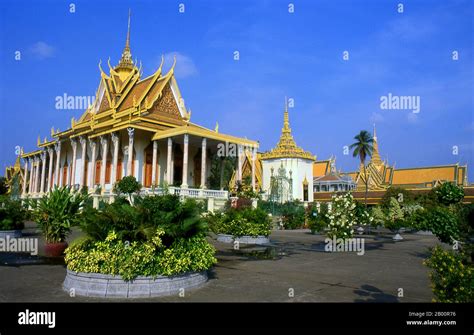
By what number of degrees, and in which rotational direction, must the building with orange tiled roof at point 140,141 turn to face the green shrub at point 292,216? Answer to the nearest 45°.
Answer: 0° — it already faces it

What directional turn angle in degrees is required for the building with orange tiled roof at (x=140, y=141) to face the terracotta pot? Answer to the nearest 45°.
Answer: approximately 45° to its right

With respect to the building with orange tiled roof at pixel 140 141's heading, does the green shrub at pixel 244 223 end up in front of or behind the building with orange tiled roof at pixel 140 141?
in front

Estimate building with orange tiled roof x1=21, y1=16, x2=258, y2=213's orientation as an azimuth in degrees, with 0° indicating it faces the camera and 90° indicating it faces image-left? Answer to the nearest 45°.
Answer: approximately 315°

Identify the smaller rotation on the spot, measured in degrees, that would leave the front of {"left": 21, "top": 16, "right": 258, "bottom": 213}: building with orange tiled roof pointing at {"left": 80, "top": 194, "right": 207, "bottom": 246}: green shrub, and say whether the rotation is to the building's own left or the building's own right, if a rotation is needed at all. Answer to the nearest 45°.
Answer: approximately 45° to the building's own right

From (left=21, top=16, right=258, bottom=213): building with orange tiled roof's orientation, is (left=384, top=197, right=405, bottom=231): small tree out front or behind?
out front

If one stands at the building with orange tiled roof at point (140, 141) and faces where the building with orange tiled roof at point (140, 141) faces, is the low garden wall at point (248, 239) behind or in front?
in front

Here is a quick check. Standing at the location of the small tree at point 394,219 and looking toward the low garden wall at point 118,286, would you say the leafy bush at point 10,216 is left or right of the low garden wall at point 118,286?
right

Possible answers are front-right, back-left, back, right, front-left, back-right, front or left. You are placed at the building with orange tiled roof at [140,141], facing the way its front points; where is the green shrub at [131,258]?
front-right
